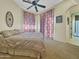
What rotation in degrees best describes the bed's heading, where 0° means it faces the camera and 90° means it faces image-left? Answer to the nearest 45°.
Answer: approximately 315°

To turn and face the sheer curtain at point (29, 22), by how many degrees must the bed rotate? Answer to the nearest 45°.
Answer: approximately 135° to its left
